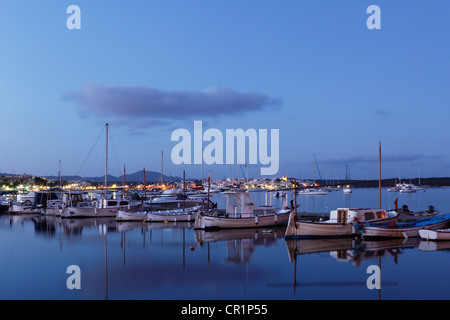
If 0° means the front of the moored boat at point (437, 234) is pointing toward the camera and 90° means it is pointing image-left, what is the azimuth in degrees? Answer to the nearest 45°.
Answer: approximately 90°

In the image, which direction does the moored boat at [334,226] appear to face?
to the viewer's left
